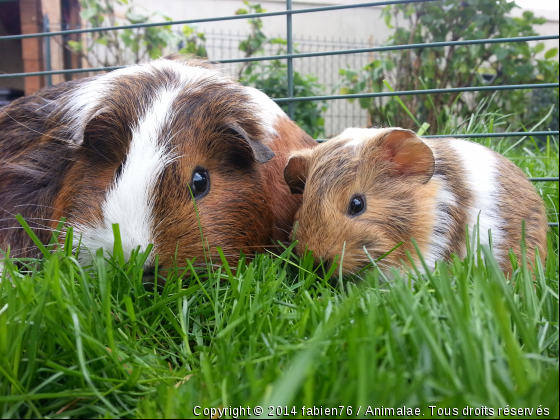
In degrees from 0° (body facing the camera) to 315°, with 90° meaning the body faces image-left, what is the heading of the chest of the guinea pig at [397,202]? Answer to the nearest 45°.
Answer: approximately 45°

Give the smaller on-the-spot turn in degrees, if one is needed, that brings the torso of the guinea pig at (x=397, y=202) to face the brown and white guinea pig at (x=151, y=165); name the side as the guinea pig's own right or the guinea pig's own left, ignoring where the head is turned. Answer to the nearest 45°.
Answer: approximately 45° to the guinea pig's own right
